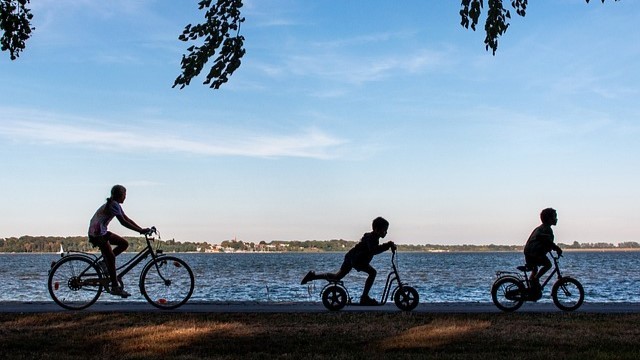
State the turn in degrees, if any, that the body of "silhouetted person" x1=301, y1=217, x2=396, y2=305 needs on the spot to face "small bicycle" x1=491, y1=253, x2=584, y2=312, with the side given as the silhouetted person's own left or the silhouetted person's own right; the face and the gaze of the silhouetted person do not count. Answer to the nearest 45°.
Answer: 0° — they already face it

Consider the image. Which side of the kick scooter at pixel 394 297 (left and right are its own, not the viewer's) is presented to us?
right

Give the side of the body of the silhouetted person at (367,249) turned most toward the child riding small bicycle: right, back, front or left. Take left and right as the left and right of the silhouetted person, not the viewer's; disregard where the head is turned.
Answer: front

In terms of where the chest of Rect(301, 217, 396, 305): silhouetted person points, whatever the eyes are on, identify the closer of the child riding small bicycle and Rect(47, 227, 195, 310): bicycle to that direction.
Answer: the child riding small bicycle

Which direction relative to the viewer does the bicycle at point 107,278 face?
to the viewer's right

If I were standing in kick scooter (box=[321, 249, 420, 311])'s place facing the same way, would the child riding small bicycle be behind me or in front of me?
in front

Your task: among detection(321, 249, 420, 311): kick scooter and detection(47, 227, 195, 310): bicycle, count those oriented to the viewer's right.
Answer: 2

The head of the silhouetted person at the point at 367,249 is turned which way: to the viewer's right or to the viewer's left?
to the viewer's right

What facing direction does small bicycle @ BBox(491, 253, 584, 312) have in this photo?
to the viewer's right

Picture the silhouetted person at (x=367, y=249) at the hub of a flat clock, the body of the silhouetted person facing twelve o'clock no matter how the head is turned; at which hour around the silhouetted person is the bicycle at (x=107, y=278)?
The bicycle is roughly at 6 o'clock from the silhouetted person.

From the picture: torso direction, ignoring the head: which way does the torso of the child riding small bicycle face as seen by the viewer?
to the viewer's right

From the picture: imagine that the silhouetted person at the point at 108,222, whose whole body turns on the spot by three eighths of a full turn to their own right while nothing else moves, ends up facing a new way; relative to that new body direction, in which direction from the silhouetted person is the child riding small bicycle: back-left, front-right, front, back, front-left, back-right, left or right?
back-left

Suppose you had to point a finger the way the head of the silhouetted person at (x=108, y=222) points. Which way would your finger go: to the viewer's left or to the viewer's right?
to the viewer's right

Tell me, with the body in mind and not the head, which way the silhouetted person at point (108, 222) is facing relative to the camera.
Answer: to the viewer's right

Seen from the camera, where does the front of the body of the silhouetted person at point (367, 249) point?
to the viewer's right

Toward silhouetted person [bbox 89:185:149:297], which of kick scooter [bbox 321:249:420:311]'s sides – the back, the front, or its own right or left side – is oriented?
back
